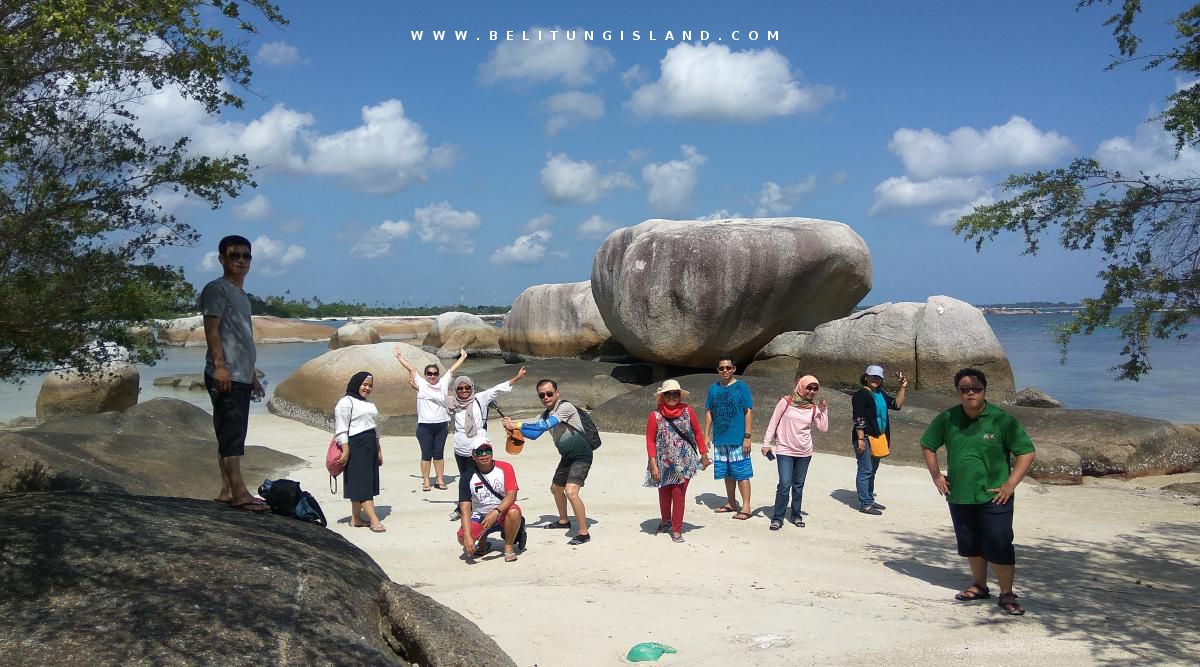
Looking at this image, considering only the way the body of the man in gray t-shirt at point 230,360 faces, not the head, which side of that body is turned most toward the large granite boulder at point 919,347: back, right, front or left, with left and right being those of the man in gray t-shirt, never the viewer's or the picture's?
left

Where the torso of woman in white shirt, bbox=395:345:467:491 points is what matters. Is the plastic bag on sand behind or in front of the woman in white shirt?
in front

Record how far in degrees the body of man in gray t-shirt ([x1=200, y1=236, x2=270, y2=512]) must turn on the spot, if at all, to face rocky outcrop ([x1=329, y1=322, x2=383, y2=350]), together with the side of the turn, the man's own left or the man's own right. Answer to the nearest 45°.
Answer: approximately 135° to the man's own left

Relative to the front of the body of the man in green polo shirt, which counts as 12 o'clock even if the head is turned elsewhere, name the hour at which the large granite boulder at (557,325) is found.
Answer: The large granite boulder is roughly at 5 o'clock from the man in green polo shirt.

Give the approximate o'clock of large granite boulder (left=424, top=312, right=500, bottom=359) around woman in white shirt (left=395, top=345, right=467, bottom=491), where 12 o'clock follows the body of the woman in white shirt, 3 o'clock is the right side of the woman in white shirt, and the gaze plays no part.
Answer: The large granite boulder is roughly at 6 o'clock from the woman in white shirt.

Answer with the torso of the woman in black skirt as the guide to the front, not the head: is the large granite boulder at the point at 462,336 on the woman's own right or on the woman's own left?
on the woman's own left

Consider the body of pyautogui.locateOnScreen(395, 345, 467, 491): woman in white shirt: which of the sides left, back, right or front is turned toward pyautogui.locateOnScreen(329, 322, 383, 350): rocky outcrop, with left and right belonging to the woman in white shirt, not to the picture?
back

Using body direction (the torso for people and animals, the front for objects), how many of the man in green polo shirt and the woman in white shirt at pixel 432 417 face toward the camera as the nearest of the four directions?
2

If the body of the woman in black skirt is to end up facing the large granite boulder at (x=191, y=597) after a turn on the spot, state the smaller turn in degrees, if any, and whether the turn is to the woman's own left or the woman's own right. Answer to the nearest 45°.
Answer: approximately 45° to the woman's own right

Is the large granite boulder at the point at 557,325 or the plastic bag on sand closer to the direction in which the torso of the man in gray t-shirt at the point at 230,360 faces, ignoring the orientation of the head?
the plastic bag on sand
